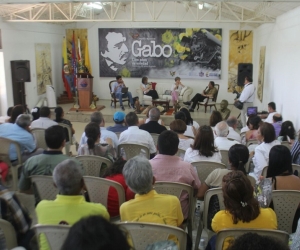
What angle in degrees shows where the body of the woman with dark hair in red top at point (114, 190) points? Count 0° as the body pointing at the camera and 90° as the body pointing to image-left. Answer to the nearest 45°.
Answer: approximately 225°

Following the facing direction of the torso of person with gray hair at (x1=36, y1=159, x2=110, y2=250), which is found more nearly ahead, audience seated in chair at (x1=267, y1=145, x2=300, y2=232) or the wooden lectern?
the wooden lectern

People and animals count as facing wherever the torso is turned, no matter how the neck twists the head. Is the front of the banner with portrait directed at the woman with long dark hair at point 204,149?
yes

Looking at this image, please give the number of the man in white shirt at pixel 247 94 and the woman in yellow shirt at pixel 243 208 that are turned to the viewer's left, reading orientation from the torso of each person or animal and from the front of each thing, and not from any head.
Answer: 1

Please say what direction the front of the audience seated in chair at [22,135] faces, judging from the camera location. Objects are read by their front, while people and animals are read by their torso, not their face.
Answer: facing away from the viewer and to the right of the viewer

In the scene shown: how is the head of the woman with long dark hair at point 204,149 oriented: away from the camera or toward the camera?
away from the camera

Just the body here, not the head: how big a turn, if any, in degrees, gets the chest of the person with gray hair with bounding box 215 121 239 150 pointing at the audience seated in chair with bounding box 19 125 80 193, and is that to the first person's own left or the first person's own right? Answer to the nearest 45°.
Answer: approximately 135° to the first person's own left

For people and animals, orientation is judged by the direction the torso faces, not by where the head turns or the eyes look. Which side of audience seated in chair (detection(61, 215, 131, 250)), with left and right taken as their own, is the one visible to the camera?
back

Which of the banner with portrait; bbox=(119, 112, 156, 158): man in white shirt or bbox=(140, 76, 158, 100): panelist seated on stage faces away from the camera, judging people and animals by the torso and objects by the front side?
the man in white shirt

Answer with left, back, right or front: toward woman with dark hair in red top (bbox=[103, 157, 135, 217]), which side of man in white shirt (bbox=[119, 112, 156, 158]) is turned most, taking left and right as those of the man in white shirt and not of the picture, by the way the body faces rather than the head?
back

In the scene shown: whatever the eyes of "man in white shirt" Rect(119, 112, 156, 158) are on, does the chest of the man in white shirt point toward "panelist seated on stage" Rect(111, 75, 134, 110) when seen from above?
yes

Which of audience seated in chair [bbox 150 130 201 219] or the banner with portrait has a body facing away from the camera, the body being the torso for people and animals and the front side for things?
the audience seated in chair

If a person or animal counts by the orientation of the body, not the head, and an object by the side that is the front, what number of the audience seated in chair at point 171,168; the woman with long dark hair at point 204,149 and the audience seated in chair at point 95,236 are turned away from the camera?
3

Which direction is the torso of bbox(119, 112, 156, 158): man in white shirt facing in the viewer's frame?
away from the camera

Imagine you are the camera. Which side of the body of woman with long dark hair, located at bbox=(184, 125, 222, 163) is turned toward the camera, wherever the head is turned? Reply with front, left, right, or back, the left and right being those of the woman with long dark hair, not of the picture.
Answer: back

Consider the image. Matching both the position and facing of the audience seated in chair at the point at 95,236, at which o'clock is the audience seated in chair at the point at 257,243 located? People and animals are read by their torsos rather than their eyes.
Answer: the audience seated in chair at the point at 257,243 is roughly at 3 o'clock from the audience seated in chair at the point at 95,236.

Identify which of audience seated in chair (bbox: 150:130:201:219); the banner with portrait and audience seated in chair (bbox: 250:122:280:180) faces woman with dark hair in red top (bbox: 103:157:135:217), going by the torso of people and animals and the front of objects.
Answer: the banner with portrait

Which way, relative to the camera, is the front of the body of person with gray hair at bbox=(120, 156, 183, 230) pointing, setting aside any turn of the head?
away from the camera

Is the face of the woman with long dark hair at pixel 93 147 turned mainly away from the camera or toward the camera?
away from the camera
